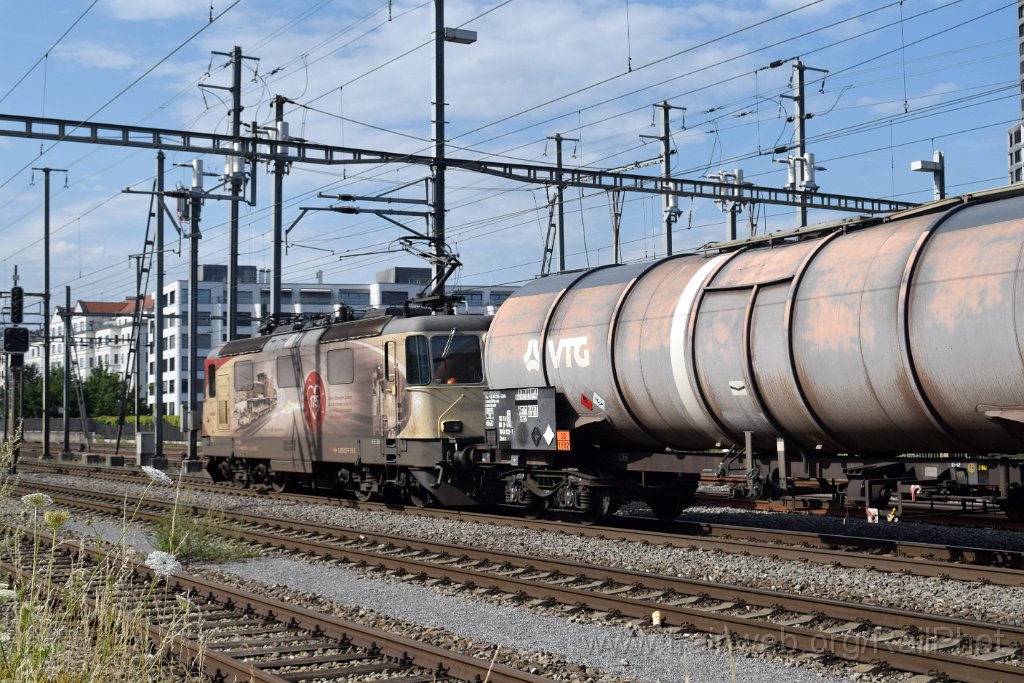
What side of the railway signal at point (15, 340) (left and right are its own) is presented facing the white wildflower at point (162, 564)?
front

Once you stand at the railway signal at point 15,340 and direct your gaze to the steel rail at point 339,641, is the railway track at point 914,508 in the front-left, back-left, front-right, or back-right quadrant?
front-left

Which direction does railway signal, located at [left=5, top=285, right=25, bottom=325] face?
toward the camera

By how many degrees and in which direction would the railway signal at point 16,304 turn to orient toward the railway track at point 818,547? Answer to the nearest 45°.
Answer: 0° — it already faces it

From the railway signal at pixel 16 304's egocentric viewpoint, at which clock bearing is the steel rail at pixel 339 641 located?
The steel rail is roughly at 12 o'clock from the railway signal.

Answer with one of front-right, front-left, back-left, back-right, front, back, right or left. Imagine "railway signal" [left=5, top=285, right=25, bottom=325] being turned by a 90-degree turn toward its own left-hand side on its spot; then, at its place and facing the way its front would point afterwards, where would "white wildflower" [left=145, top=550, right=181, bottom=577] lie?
right

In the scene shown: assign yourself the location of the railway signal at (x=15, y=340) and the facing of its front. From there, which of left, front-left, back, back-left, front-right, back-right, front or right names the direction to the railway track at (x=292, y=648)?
front

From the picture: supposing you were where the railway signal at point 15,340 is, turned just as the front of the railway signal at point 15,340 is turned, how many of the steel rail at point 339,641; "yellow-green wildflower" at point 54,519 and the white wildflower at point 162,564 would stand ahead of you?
3

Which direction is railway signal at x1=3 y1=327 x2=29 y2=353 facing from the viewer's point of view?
toward the camera

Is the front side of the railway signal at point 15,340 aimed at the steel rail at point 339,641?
yes

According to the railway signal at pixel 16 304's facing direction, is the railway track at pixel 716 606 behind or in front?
in front

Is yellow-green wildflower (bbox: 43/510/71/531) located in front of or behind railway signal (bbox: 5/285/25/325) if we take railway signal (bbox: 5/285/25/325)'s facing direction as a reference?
in front
